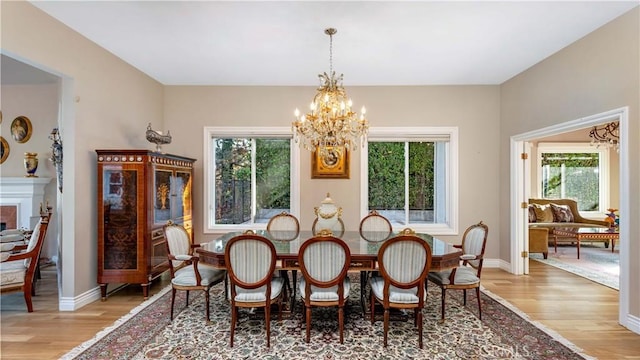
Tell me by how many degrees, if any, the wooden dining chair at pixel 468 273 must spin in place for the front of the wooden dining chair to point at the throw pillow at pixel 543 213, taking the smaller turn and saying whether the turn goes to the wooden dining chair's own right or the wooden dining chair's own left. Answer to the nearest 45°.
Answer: approximately 135° to the wooden dining chair's own right

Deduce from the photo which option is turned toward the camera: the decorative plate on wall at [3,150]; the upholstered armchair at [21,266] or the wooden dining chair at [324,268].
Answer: the decorative plate on wall

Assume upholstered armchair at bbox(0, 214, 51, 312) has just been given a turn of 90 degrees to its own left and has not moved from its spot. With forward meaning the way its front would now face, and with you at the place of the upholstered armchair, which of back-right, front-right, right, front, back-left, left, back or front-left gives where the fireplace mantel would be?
back

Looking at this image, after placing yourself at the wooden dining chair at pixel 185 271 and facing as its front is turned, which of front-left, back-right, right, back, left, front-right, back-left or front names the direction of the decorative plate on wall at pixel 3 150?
back

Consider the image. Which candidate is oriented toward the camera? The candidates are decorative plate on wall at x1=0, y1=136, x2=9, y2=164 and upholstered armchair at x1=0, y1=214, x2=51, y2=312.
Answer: the decorative plate on wall

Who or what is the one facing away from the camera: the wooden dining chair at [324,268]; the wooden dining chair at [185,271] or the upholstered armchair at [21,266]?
the wooden dining chair at [324,268]

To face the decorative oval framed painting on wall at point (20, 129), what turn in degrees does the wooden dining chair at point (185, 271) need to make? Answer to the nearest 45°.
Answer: approximately 180°

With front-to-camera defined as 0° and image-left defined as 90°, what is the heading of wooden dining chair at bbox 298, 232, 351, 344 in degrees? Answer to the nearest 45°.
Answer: approximately 180°

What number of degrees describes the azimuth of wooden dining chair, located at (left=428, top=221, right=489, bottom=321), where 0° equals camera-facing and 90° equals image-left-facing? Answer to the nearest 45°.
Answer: approximately 45°

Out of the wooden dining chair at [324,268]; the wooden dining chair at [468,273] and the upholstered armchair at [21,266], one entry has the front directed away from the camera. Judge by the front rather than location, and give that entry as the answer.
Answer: the wooden dining chair at [324,268]

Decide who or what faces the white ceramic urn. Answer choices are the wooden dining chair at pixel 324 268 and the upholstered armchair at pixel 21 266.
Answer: the wooden dining chair

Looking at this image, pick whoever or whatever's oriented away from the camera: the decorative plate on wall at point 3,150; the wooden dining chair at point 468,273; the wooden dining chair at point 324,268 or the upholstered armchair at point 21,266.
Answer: the wooden dining chair at point 324,268

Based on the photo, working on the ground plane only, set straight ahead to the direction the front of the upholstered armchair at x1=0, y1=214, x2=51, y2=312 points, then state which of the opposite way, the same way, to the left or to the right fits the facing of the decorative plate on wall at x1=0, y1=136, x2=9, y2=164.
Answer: to the left

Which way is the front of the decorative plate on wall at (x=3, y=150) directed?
toward the camera

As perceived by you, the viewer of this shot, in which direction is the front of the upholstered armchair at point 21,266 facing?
facing to the left of the viewer

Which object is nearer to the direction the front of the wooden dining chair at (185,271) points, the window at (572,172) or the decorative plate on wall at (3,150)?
the window
